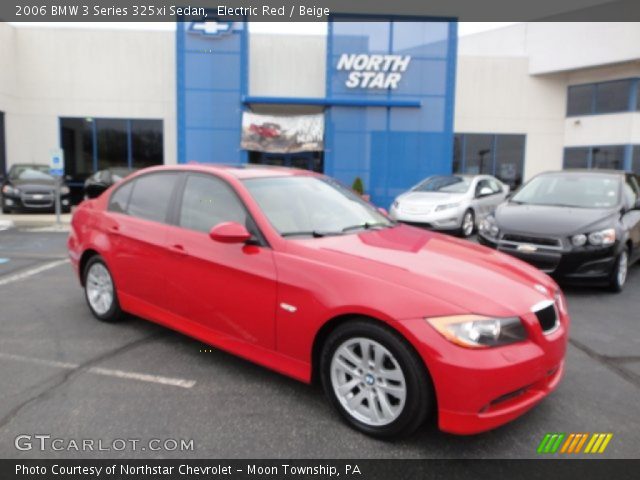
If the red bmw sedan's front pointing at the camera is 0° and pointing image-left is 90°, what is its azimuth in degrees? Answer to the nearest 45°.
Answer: approximately 315°

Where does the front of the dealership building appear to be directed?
toward the camera

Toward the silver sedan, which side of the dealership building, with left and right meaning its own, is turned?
front

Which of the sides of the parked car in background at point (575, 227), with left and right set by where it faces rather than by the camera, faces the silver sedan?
right

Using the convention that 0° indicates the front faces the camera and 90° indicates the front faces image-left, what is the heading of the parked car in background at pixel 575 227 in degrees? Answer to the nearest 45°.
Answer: approximately 45°

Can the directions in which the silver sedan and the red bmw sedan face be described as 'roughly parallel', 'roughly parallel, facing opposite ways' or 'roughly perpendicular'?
roughly perpendicular

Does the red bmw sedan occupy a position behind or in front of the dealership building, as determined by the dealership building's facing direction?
in front

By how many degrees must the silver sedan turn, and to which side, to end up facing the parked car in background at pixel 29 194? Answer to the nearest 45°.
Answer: approximately 45° to its right

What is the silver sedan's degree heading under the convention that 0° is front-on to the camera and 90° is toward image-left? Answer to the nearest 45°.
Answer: approximately 45°

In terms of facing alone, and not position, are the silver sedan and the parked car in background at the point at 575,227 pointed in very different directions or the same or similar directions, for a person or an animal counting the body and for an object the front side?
same or similar directions

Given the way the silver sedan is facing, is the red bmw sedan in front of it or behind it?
in front
